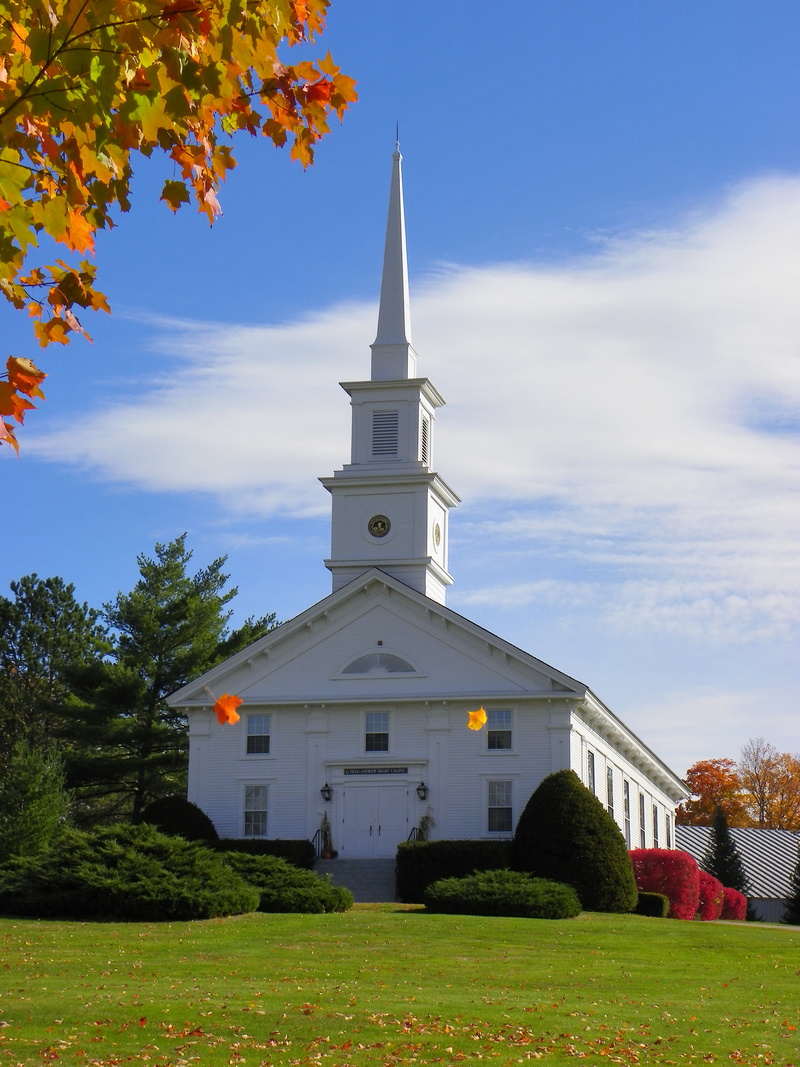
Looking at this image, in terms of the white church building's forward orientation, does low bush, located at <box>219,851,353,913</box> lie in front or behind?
in front

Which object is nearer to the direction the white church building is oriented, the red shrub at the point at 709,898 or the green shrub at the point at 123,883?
the green shrub

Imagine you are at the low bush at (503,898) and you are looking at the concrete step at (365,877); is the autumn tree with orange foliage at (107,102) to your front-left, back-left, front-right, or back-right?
back-left

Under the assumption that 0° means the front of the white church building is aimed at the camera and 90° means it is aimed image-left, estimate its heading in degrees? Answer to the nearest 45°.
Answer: approximately 0°

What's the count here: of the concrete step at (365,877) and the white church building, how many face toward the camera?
2

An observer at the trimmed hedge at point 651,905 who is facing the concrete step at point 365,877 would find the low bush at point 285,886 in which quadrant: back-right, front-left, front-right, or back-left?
front-left

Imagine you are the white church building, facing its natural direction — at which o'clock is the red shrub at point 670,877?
The red shrub is roughly at 9 o'clock from the white church building.

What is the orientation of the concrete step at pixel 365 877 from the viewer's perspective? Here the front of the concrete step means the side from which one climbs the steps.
toward the camera

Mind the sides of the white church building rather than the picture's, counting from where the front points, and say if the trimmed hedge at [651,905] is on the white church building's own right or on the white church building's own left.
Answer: on the white church building's own left

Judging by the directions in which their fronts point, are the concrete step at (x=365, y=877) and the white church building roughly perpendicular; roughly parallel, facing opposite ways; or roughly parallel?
roughly parallel

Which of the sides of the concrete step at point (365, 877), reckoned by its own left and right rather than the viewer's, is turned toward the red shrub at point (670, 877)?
left
